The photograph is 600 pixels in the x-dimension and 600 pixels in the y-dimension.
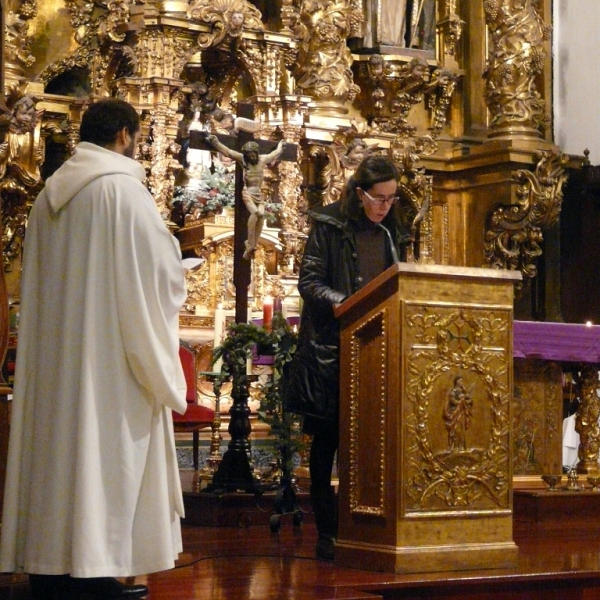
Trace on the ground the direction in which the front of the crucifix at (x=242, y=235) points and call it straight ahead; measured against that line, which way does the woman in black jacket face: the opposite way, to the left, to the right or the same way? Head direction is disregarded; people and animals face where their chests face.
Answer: the same way

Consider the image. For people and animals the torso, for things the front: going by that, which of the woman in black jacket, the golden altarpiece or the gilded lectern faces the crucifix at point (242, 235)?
the golden altarpiece

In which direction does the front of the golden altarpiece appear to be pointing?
toward the camera

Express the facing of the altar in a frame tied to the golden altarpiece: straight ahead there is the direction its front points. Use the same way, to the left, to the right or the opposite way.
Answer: the same way

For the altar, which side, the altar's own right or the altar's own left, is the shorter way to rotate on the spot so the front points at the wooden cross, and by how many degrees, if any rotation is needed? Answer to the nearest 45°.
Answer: approximately 45° to the altar's own right

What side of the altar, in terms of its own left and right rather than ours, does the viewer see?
front

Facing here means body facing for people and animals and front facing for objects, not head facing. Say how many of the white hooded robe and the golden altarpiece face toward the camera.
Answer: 1

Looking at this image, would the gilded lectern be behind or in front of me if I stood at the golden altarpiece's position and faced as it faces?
in front

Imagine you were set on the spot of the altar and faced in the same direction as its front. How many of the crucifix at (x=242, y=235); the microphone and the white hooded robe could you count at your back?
0

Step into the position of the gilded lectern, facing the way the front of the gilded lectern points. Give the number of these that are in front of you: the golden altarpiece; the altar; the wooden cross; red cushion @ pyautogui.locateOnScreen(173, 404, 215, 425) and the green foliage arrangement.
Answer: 0

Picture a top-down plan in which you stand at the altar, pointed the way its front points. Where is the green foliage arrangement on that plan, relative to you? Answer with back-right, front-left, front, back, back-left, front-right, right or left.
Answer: front-right

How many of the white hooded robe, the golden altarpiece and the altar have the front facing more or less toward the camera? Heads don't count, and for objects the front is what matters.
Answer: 2

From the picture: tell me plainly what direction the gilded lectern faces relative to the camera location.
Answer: facing the viewer and to the right of the viewer

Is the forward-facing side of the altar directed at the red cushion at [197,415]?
no

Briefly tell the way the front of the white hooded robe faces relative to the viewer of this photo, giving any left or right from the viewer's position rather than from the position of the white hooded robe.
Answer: facing away from the viewer and to the right of the viewer

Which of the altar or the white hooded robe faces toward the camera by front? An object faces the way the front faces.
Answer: the altar

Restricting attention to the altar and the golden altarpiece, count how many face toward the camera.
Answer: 2

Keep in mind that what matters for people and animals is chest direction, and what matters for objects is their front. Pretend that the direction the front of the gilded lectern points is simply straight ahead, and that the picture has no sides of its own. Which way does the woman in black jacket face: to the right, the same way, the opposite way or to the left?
the same way

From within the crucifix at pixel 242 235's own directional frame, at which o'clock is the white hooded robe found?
The white hooded robe is roughly at 2 o'clock from the crucifix.
